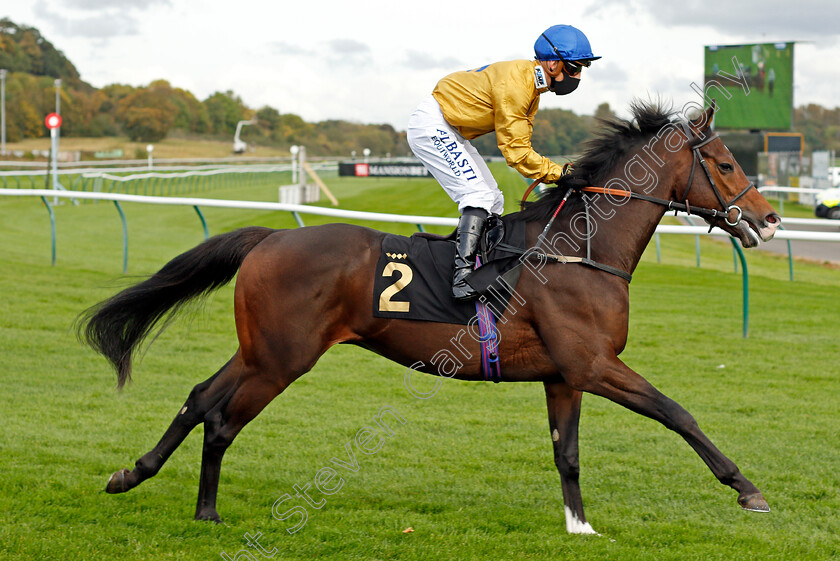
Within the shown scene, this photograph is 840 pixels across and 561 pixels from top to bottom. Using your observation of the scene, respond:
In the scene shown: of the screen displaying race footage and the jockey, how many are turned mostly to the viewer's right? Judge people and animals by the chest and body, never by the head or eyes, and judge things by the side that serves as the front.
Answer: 1

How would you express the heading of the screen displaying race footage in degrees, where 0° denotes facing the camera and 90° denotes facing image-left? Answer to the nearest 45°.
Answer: approximately 0°

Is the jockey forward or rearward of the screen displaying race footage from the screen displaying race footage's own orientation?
forward

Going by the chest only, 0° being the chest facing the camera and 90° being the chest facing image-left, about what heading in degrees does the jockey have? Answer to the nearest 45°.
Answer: approximately 270°

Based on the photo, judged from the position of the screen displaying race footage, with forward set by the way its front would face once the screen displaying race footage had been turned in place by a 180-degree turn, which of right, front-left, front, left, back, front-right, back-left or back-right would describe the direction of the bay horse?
back

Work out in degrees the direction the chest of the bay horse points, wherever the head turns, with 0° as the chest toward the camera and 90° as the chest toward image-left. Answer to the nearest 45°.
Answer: approximately 270°

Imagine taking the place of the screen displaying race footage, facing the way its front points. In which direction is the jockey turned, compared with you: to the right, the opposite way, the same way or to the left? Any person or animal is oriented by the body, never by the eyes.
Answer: to the left
